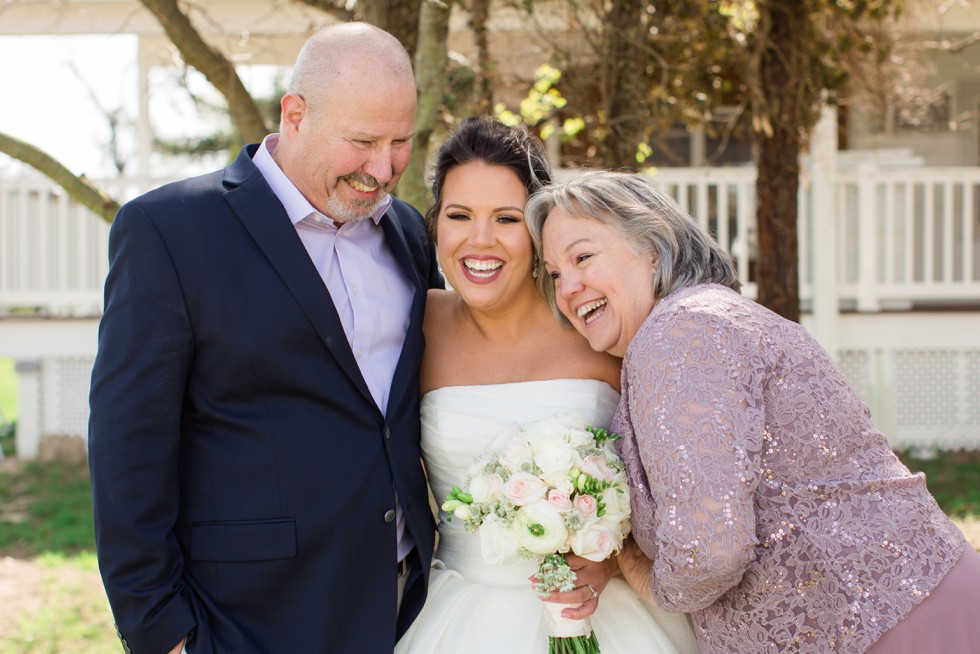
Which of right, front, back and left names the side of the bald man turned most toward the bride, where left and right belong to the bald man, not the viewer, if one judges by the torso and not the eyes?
left

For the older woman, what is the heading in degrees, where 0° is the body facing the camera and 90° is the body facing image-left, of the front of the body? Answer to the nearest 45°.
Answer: approximately 90°

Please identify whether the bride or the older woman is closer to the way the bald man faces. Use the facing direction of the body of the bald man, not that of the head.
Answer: the older woman

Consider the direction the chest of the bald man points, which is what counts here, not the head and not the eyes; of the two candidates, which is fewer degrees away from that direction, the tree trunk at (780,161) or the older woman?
the older woman

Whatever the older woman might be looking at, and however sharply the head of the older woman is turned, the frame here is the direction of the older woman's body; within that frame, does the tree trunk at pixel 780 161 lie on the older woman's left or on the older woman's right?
on the older woman's right

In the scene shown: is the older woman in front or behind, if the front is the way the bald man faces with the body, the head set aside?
in front

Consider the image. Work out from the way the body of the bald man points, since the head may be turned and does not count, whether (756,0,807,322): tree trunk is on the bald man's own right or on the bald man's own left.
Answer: on the bald man's own left

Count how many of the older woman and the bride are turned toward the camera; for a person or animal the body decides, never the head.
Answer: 1
